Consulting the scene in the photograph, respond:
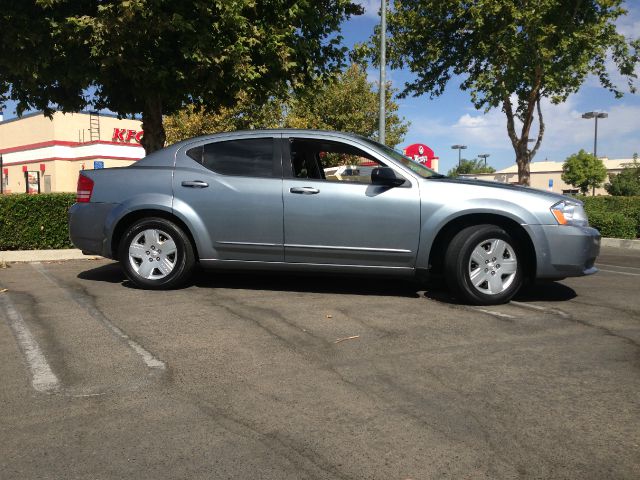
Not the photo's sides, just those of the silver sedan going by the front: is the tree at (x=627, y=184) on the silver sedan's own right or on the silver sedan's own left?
on the silver sedan's own left

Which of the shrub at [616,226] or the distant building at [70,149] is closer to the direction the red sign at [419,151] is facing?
the shrub

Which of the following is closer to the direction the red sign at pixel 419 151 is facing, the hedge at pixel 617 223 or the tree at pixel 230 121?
the hedge

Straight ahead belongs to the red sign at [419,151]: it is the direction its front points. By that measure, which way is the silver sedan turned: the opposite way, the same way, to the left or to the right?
to the left

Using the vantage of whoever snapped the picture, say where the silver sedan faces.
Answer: facing to the right of the viewer

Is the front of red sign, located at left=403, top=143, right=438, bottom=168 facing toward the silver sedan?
yes

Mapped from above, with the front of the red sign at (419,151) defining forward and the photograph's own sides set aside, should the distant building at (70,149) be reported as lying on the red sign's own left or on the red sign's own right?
on the red sign's own right

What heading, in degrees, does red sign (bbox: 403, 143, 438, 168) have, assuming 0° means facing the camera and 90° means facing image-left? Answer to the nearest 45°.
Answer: approximately 0°

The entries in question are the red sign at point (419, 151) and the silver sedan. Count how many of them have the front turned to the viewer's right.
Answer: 1

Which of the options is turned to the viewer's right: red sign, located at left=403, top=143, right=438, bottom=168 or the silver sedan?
the silver sedan
